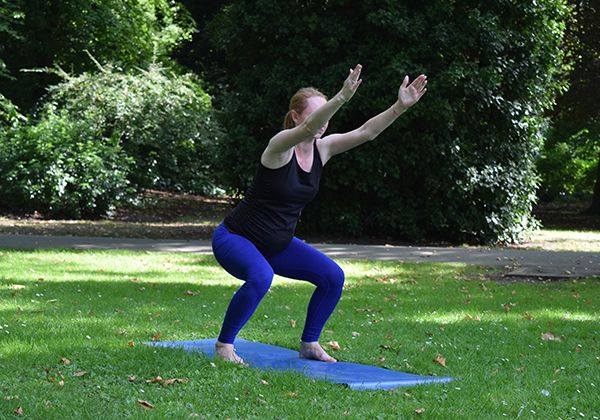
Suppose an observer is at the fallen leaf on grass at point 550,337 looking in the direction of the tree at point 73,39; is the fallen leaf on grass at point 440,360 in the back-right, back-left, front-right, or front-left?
back-left

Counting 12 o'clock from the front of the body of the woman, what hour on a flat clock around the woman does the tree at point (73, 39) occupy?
The tree is roughly at 7 o'clock from the woman.

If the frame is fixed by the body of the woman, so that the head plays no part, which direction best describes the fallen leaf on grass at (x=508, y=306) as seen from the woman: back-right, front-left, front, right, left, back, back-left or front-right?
left

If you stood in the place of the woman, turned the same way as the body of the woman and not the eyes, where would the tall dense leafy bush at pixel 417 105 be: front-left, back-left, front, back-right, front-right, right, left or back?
back-left

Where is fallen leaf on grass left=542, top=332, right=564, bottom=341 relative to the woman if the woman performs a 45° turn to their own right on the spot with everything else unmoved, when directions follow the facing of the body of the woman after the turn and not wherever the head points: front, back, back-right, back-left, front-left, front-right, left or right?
back-left

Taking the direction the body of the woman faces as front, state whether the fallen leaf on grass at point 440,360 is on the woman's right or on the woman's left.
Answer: on the woman's left

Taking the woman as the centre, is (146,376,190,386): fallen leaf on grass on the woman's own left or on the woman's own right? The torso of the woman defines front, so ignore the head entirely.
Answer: on the woman's own right

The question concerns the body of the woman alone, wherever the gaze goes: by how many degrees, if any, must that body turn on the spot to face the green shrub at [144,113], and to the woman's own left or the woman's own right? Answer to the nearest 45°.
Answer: approximately 135° to the woman's own left

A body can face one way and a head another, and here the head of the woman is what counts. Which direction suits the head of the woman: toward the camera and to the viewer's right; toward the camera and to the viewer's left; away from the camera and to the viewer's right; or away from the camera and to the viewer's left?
toward the camera and to the viewer's right

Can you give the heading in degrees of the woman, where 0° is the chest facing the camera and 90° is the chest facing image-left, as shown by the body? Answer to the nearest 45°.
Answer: approximately 315°

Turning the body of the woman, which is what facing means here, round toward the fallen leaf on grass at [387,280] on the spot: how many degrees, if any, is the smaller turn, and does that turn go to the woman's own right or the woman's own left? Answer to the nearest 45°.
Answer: approximately 135° to the woman's own left

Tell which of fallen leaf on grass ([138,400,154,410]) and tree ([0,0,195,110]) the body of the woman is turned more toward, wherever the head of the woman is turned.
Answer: the fallen leaf on grass
